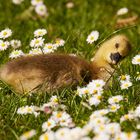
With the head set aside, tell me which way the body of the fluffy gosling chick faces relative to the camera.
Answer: to the viewer's right

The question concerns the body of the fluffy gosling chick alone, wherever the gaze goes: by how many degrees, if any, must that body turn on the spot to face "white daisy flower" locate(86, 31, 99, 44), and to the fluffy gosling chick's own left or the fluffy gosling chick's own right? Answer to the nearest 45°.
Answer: approximately 45° to the fluffy gosling chick's own left
